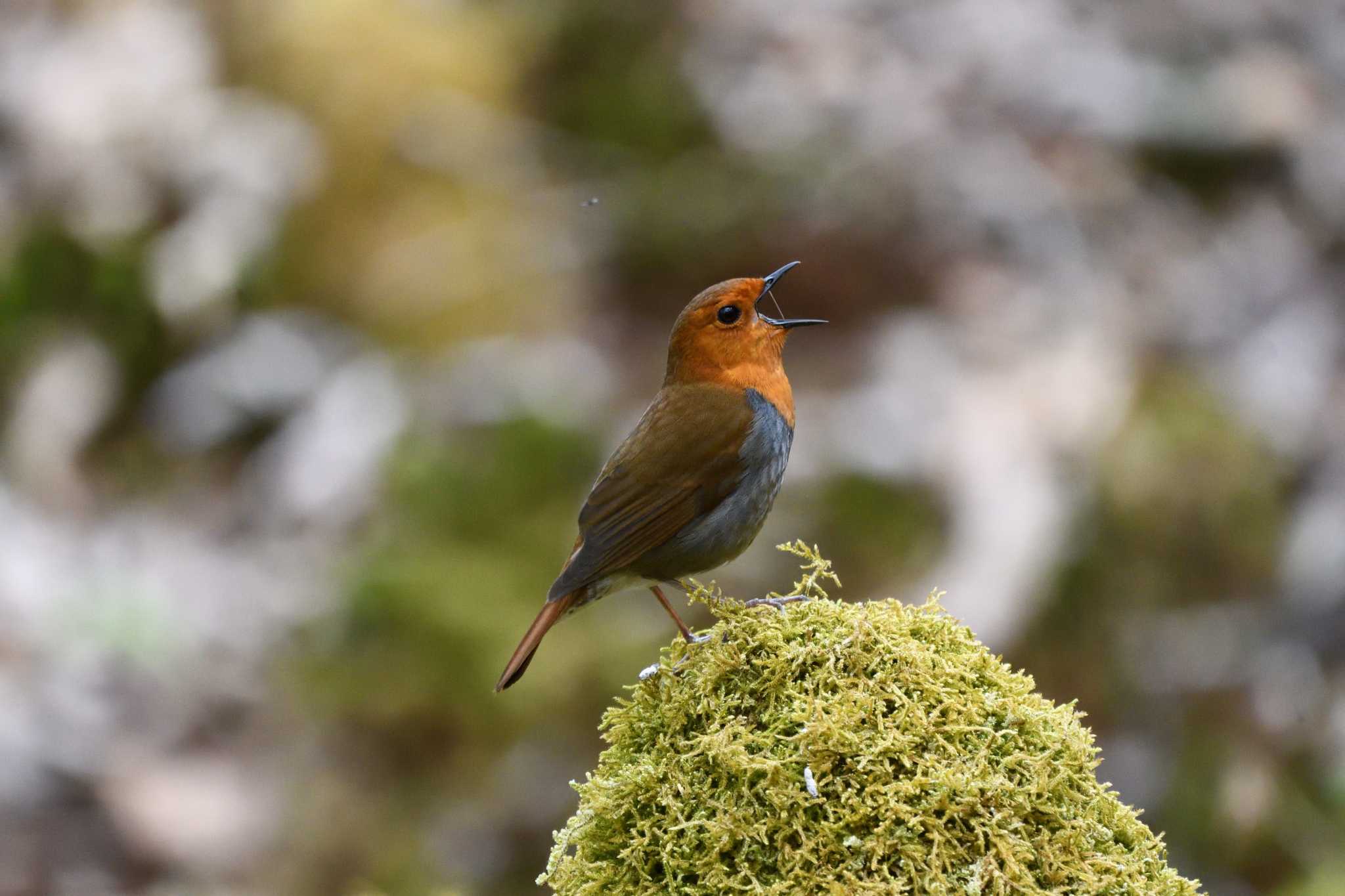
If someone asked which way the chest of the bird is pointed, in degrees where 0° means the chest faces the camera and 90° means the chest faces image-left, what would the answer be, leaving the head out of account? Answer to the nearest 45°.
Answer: approximately 270°
